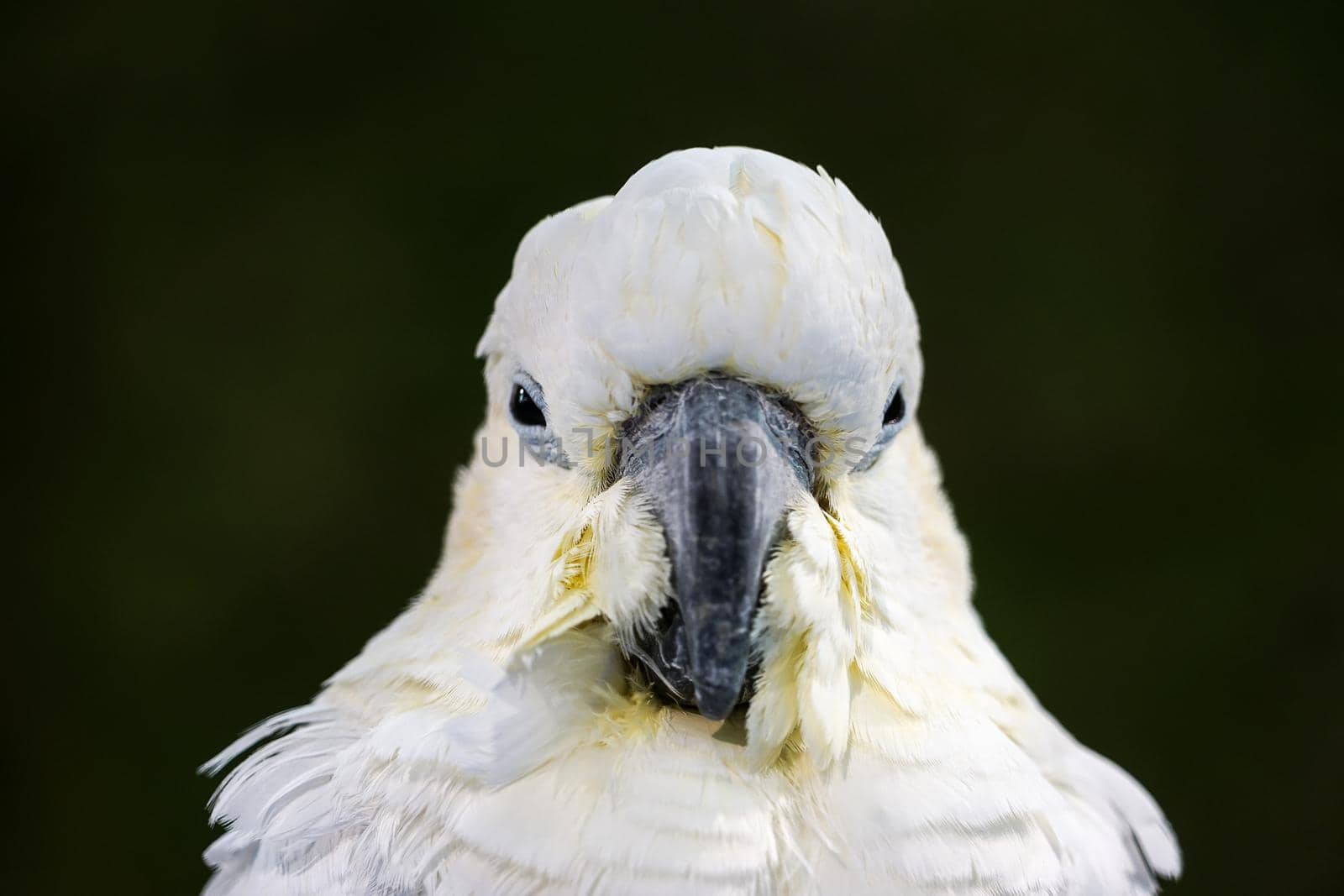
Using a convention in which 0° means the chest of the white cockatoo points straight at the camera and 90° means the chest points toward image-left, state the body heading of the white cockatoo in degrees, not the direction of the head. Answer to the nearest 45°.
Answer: approximately 0°
